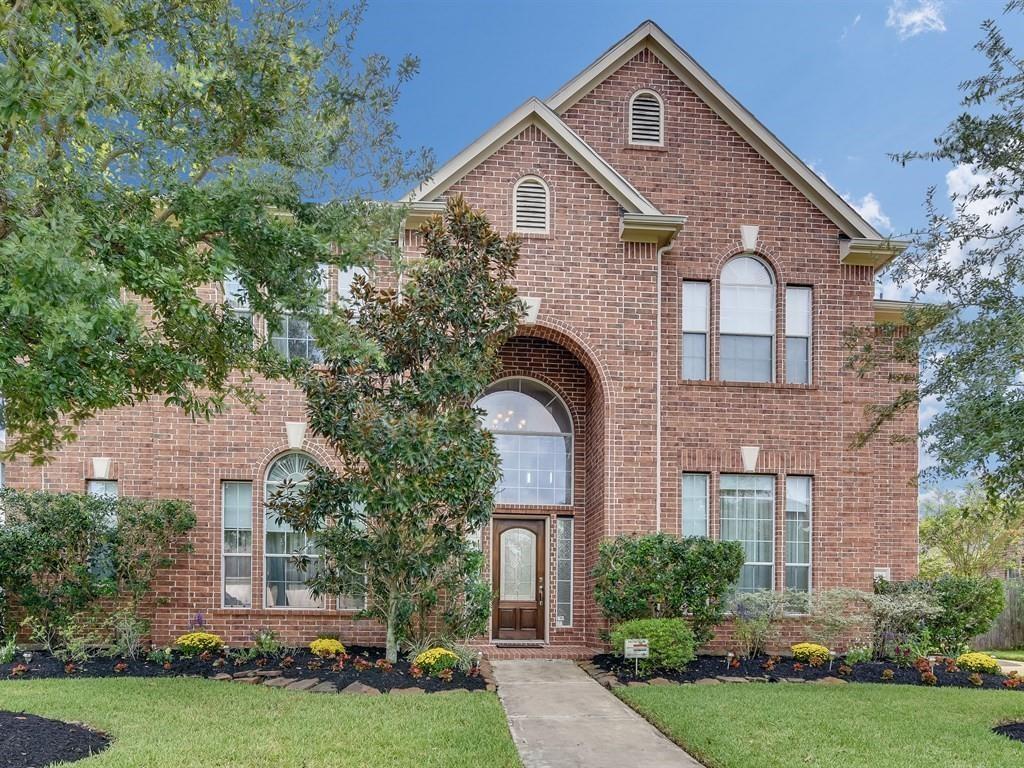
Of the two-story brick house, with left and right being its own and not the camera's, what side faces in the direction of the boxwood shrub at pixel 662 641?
front

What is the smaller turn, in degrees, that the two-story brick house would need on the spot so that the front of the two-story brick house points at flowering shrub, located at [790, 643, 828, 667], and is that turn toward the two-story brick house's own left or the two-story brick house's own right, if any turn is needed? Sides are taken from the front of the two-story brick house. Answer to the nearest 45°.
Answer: approximately 45° to the two-story brick house's own left

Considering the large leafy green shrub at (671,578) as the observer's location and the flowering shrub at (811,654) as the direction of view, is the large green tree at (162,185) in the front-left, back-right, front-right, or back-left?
back-right

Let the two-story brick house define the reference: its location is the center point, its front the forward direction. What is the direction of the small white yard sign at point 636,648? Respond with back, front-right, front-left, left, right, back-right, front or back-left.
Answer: front

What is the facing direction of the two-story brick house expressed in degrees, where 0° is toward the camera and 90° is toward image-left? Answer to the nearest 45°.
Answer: approximately 0°

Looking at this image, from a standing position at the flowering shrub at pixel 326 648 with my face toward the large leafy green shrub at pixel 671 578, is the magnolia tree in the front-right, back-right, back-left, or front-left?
front-right

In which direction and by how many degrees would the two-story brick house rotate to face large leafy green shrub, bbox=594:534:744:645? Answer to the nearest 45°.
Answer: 0° — it already faces it
